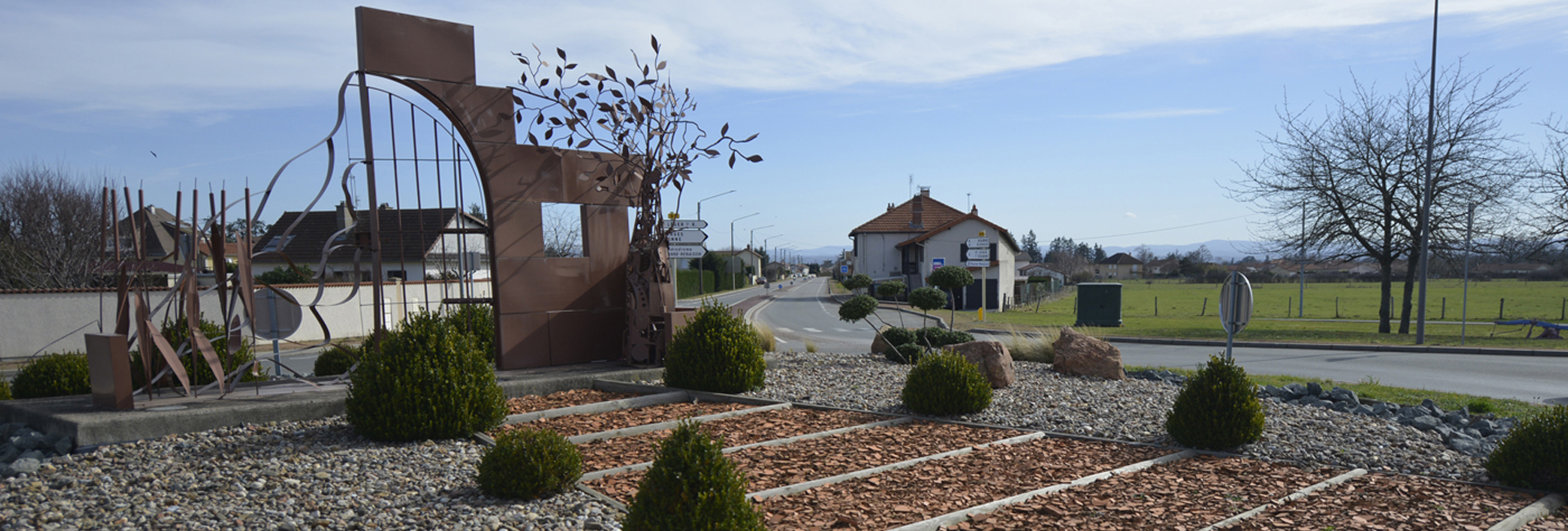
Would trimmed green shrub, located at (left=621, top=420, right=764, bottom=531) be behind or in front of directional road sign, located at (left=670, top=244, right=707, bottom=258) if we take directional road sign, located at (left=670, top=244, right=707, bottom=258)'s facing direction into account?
in front

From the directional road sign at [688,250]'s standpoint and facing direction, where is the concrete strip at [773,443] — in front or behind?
in front

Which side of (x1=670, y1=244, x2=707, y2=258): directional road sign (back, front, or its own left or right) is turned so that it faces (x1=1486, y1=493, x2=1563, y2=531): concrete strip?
front

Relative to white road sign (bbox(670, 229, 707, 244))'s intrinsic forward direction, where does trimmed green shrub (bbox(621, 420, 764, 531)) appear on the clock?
The trimmed green shrub is roughly at 12 o'clock from the white road sign.

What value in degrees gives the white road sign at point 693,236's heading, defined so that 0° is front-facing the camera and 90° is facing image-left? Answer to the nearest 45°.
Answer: approximately 0°

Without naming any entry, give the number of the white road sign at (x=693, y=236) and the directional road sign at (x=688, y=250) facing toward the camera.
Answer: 2

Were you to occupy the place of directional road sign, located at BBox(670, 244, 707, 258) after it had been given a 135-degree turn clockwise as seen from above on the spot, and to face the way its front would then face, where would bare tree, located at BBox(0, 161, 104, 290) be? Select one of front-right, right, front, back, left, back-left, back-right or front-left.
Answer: front-left

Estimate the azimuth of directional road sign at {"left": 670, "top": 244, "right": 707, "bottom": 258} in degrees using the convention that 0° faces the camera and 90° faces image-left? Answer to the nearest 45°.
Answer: approximately 0°

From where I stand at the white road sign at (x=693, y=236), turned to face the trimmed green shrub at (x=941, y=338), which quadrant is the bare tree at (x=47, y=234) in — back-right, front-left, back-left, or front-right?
back-right

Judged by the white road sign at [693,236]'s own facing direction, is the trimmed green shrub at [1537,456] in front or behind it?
in front
